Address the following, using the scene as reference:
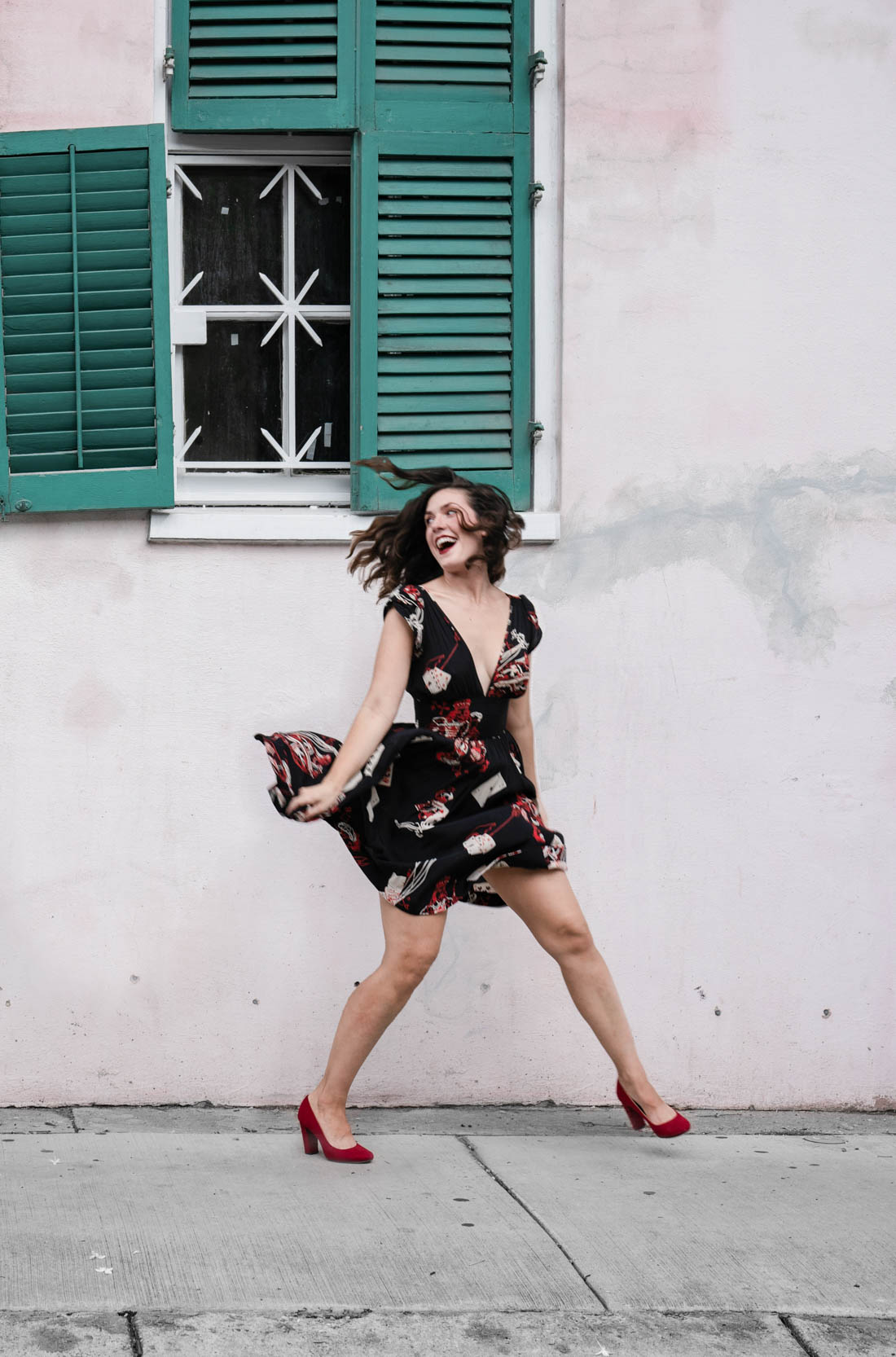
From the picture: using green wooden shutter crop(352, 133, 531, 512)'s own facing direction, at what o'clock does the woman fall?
The woman is roughly at 12 o'clock from the green wooden shutter.

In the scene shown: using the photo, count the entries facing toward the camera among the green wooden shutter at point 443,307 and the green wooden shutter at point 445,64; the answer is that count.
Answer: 2

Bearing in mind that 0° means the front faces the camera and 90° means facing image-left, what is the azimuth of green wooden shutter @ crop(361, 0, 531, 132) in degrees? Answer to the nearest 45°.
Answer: approximately 0°

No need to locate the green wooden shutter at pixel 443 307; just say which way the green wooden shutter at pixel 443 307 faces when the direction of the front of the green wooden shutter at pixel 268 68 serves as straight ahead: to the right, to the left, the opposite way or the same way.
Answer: the same way

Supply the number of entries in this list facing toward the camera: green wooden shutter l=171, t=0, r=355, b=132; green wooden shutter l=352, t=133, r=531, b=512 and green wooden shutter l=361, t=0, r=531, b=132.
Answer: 3

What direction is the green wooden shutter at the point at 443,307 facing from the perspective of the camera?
toward the camera

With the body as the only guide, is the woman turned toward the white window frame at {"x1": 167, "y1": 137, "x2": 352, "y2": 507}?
no

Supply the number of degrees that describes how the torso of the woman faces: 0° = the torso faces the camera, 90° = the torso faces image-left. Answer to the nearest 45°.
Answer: approximately 315°

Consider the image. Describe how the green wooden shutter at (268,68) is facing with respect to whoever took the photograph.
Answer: facing the viewer

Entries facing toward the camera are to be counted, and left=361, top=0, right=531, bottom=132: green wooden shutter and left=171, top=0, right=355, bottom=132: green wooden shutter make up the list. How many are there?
2
